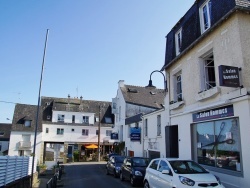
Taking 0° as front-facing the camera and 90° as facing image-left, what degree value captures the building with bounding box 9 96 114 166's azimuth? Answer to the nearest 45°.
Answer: approximately 0°

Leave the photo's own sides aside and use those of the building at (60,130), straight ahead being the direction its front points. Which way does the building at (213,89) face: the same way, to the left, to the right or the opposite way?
to the right

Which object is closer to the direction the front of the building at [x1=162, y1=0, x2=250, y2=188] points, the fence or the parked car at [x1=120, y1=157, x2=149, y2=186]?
the fence

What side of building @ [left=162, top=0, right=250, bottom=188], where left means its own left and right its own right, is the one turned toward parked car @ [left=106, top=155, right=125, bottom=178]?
right

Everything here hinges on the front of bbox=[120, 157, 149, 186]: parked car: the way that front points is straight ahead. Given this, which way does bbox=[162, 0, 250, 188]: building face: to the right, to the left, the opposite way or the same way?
to the right

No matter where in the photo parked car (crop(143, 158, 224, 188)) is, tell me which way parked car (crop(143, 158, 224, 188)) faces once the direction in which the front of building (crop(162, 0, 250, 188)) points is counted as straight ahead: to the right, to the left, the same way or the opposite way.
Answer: to the left

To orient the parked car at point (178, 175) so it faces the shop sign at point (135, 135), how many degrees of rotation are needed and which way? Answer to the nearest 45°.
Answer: approximately 135° to its left

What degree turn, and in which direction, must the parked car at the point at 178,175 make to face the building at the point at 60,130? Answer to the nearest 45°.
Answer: approximately 180°

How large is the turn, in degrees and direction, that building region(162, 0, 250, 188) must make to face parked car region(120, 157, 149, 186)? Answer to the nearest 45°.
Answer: approximately 90° to its right

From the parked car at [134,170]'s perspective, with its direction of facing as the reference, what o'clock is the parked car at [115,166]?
the parked car at [115,166] is roughly at 7 o'clock from the parked car at [134,170].
